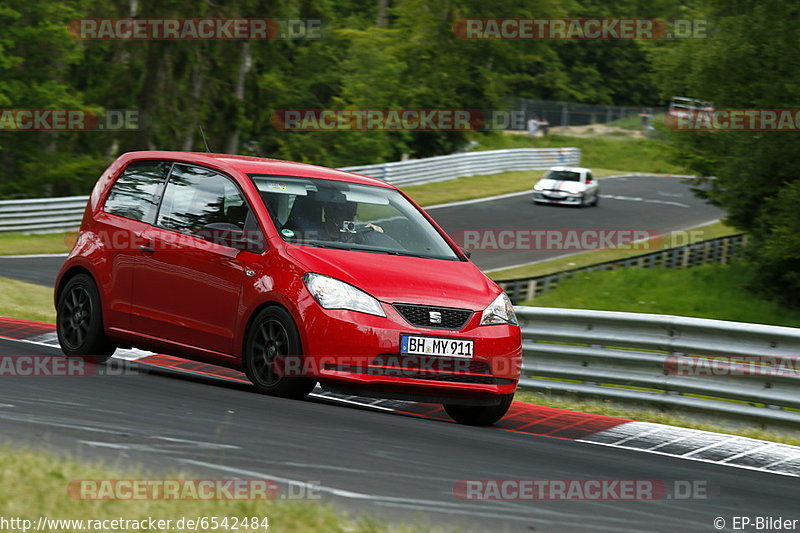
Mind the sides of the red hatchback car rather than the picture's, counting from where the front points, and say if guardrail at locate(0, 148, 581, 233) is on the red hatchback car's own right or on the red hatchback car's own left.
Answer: on the red hatchback car's own left

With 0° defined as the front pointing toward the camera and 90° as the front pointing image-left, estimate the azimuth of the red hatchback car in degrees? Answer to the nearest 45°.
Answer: approximately 315°

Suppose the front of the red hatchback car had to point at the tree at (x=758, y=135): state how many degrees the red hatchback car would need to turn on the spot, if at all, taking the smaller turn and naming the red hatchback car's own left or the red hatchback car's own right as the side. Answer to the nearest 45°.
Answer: approximately 90° to the red hatchback car's own left

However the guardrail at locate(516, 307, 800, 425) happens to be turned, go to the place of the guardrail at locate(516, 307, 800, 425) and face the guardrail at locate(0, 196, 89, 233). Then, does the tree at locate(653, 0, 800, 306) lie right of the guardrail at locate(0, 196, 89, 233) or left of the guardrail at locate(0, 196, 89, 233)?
right

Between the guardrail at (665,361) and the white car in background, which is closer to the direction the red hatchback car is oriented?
the guardrail

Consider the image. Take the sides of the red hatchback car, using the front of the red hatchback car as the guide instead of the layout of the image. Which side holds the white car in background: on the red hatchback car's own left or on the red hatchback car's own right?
on the red hatchback car's own left

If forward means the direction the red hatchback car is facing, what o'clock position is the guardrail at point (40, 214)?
The guardrail is roughly at 7 o'clock from the red hatchback car.

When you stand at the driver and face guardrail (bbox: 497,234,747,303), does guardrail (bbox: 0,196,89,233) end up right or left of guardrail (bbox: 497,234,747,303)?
left

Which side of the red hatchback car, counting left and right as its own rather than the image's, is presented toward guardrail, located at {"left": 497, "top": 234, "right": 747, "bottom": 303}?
left

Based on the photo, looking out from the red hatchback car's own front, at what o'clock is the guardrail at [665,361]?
The guardrail is roughly at 10 o'clock from the red hatchback car.
